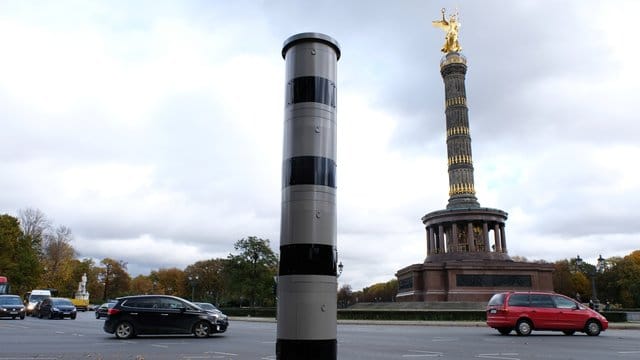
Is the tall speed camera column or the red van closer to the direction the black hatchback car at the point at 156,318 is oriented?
the red van

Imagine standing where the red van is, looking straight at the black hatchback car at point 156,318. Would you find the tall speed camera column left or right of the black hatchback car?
left

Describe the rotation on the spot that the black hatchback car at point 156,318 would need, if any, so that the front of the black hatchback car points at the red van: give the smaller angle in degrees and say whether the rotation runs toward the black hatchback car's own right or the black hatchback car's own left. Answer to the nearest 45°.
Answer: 0° — it already faces it

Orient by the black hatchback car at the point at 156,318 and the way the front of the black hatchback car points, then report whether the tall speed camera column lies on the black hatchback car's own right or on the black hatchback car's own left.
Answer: on the black hatchback car's own right

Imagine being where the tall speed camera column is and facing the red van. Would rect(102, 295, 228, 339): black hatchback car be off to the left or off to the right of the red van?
left

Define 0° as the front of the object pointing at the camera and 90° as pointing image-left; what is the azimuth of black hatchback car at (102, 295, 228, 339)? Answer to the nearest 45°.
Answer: approximately 270°
